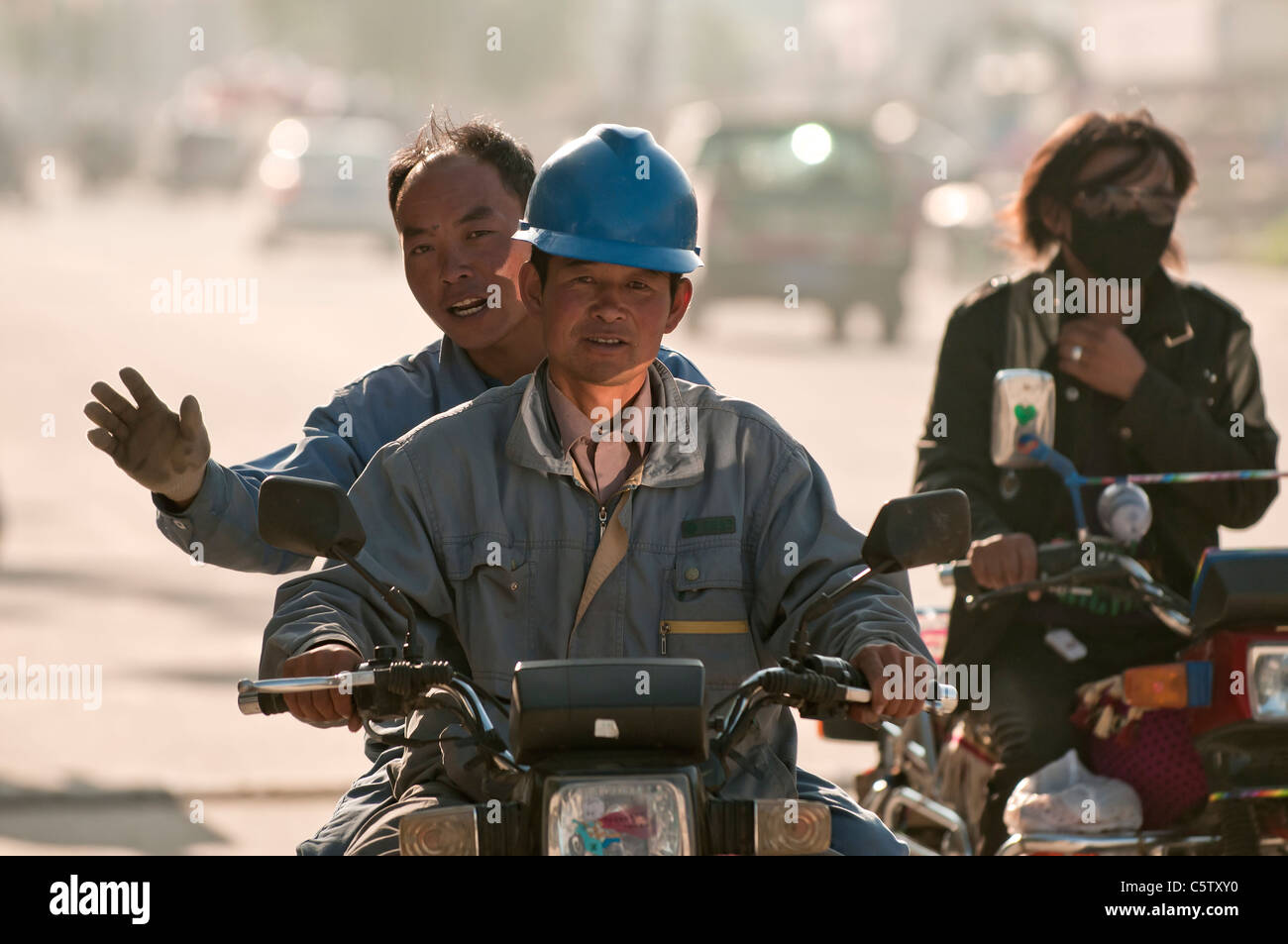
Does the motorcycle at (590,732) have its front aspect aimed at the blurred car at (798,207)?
no

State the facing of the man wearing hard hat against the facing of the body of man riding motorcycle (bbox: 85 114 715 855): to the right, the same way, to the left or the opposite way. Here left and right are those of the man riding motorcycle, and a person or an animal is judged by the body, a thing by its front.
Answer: the same way

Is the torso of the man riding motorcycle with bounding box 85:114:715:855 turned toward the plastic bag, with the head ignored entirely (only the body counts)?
no

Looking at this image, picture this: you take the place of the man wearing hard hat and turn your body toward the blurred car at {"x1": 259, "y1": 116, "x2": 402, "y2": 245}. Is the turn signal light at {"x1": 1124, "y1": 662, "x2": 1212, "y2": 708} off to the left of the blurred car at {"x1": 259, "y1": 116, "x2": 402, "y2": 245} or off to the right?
right

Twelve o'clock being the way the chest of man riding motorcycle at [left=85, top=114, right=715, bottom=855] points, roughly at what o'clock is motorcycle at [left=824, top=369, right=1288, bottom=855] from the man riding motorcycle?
The motorcycle is roughly at 9 o'clock from the man riding motorcycle.

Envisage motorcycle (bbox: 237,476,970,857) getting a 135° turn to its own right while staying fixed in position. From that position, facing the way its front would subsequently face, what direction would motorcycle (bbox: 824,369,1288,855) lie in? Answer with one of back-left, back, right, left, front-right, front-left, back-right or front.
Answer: right

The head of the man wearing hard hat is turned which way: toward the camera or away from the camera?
toward the camera

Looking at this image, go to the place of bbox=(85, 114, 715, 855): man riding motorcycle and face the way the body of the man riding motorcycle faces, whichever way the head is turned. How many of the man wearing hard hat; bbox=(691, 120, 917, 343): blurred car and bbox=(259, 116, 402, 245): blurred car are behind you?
2

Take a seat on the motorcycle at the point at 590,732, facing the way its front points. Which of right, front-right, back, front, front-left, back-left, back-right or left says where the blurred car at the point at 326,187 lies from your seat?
back

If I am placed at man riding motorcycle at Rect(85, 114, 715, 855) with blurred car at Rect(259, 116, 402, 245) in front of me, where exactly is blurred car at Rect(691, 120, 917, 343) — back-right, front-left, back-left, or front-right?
front-right

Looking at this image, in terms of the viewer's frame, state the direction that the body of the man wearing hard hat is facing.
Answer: toward the camera

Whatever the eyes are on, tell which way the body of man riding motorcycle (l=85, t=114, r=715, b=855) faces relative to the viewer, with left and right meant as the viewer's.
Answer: facing the viewer

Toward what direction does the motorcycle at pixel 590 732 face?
toward the camera
